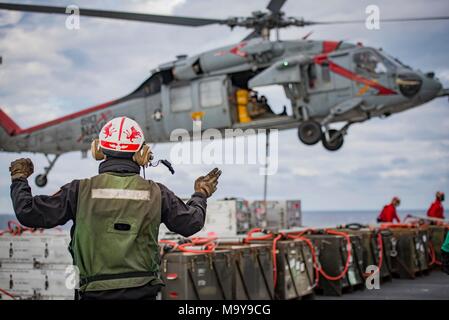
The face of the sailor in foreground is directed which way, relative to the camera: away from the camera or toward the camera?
away from the camera

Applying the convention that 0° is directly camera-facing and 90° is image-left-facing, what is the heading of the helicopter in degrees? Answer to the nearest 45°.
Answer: approximately 270°

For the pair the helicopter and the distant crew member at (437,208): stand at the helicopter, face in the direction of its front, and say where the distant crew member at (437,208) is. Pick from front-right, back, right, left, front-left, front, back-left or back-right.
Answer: front

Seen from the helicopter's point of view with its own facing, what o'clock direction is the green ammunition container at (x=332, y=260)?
The green ammunition container is roughly at 3 o'clock from the helicopter.

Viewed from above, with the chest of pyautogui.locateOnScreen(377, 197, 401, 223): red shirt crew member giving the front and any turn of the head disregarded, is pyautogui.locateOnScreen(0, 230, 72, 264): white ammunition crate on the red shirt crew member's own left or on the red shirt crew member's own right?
on the red shirt crew member's own right

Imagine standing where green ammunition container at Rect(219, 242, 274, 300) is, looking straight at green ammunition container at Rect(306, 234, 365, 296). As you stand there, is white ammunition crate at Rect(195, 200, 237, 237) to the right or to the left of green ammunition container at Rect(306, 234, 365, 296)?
left

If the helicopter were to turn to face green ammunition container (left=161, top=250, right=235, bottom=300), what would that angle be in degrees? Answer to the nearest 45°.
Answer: approximately 90° to its right

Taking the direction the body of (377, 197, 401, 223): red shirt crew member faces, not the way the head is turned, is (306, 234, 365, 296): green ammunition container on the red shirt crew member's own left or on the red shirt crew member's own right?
on the red shirt crew member's own right
